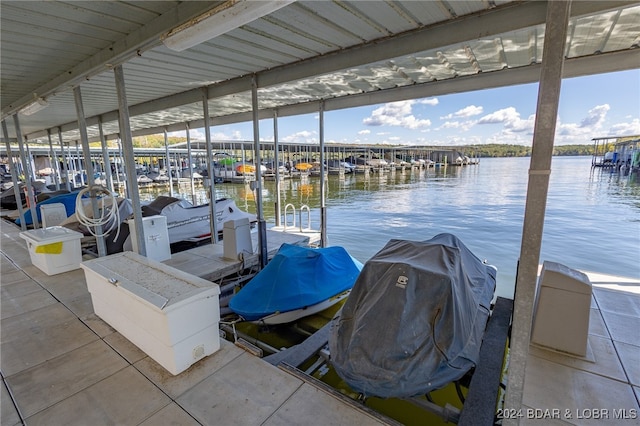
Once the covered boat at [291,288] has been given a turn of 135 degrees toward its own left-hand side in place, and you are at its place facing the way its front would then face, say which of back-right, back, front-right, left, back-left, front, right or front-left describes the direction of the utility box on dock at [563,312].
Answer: front-right

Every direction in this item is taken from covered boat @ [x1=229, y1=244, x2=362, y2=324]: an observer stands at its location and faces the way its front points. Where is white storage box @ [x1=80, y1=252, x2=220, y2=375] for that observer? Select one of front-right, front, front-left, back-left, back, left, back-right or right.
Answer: front

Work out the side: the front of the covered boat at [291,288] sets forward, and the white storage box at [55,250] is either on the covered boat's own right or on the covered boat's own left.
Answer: on the covered boat's own right

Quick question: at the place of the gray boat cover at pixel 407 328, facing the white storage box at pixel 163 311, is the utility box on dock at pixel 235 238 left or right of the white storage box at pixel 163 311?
right

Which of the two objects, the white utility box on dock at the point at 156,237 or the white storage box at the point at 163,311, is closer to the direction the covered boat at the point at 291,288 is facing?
the white storage box

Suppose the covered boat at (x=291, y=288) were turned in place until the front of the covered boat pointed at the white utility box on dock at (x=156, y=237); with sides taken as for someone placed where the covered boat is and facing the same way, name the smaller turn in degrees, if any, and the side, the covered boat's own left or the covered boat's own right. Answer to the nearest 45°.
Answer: approximately 90° to the covered boat's own right

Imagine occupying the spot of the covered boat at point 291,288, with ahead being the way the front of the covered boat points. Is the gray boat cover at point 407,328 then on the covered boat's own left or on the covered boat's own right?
on the covered boat's own left

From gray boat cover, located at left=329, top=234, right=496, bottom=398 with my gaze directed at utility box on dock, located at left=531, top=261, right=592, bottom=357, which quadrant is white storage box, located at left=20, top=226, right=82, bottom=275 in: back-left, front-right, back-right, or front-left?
back-left

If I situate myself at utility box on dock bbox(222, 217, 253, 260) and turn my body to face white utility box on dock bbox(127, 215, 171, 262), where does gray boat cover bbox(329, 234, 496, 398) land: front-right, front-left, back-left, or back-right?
back-left

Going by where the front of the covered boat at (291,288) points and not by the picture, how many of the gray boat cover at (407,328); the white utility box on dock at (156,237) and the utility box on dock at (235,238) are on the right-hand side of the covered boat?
2

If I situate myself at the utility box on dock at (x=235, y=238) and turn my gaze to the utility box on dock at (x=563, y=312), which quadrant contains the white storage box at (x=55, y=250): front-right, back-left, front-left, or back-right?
back-right

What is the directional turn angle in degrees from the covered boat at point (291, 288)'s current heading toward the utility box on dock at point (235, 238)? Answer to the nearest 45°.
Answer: approximately 90° to its right

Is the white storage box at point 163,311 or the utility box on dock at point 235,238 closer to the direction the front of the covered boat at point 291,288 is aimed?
the white storage box
